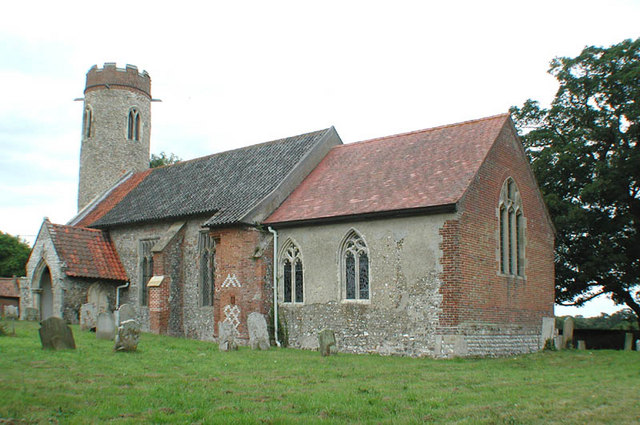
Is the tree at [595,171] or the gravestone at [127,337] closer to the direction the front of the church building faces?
the gravestone

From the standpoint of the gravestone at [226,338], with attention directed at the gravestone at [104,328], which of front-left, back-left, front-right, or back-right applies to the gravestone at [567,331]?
back-right

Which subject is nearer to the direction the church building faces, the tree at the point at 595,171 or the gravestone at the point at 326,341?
the gravestone

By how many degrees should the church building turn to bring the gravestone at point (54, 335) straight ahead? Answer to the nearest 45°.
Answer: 0° — it already faces it

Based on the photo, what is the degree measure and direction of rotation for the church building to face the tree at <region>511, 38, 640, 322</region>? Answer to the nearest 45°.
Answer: approximately 180°

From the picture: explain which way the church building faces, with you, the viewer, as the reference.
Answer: facing the viewer and to the left of the viewer

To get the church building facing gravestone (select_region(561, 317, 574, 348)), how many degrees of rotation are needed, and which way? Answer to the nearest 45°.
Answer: approximately 135° to its left

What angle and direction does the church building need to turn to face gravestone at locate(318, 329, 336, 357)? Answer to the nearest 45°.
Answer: approximately 45° to its left
